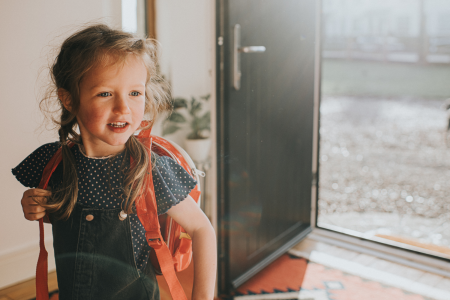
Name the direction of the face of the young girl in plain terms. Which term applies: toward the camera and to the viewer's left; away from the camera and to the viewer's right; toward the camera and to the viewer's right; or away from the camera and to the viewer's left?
toward the camera and to the viewer's right

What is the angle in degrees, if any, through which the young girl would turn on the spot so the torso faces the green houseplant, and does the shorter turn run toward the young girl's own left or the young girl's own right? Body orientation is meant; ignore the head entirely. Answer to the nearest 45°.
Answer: approximately 180°

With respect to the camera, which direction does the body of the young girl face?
toward the camera

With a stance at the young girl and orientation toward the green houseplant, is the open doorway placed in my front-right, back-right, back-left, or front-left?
front-right

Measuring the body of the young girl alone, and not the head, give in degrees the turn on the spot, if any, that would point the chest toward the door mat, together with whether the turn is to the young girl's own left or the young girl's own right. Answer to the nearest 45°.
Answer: approximately 135° to the young girl's own left
